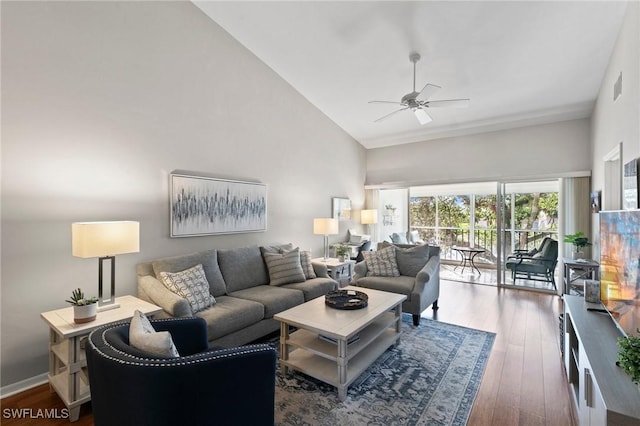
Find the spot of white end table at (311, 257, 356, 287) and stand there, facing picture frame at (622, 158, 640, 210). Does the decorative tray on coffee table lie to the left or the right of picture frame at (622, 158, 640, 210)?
right

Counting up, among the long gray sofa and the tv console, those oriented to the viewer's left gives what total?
1

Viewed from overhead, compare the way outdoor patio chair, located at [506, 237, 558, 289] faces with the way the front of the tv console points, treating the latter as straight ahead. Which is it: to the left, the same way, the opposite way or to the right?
the same way

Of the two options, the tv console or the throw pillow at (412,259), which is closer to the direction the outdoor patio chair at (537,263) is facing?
the throw pillow

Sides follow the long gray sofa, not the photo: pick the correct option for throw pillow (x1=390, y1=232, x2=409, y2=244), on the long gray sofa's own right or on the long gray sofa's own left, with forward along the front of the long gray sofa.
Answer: on the long gray sofa's own left

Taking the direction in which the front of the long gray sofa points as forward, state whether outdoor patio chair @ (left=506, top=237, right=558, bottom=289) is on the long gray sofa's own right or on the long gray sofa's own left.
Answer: on the long gray sofa's own left

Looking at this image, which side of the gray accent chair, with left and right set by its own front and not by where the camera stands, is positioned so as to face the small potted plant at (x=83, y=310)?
front

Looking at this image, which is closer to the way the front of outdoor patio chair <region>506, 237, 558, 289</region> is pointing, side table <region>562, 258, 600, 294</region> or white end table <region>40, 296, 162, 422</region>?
the white end table

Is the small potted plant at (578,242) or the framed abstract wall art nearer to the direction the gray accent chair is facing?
the framed abstract wall art

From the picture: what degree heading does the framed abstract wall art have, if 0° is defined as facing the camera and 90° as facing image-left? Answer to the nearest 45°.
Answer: approximately 315°

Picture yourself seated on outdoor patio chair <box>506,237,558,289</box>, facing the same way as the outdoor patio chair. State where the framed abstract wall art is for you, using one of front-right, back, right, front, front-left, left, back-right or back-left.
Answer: front-left

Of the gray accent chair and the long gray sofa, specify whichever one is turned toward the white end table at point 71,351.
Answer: the gray accent chair

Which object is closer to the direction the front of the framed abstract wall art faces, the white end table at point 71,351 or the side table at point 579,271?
the side table

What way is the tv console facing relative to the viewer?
to the viewer's left

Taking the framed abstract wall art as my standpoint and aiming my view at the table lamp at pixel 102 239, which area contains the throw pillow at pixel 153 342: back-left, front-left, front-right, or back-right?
front-left

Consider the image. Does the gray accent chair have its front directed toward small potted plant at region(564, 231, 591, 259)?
no

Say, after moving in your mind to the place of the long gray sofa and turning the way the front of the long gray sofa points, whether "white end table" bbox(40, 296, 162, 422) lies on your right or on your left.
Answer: on your right

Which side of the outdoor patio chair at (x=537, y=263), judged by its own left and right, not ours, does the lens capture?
left

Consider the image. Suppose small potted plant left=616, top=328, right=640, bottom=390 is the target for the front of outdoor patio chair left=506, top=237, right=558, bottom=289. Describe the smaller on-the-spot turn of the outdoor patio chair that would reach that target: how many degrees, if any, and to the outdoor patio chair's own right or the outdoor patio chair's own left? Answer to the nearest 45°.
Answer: approximately 90° to the outdoor patio chair's own left

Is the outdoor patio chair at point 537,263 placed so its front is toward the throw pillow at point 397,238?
yes

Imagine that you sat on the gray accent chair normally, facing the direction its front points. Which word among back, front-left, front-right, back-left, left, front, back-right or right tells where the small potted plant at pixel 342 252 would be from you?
right

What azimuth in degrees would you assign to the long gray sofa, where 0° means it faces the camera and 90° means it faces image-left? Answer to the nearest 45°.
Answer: approximately 315°

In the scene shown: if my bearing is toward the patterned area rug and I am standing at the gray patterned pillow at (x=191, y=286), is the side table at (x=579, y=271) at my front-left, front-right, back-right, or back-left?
front-left

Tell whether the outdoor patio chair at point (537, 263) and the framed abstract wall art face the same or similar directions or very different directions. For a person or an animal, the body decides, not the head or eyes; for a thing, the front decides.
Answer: very different directions
